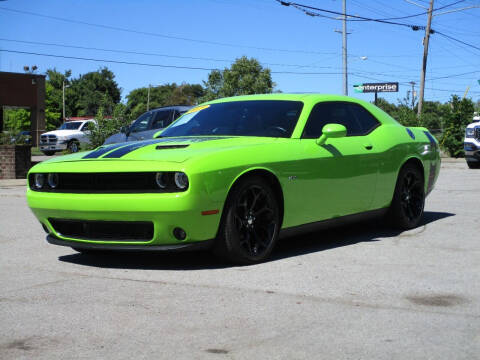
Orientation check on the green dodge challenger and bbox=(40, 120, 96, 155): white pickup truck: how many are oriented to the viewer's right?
0

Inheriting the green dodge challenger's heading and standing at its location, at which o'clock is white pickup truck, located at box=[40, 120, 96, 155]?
The white pickup truck is roughly at 4 o'clock from the green dodge challenger.

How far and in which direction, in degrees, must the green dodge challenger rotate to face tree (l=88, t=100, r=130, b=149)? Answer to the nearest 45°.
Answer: approximately 135° to its right

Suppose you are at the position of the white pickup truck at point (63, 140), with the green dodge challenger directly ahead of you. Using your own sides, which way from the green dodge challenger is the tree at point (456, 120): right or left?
left

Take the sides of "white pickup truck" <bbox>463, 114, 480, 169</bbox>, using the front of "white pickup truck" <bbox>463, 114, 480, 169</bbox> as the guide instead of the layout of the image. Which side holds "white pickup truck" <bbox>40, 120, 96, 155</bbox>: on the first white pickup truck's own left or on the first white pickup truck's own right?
on the first white pickup truck's own right

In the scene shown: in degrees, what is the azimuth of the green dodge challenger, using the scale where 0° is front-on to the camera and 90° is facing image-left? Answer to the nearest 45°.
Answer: approximately 45°

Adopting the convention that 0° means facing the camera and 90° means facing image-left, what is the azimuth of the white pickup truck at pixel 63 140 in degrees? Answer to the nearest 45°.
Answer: approximately 45°

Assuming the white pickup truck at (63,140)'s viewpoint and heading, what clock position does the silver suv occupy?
The silver suv is roughly at 10 o'clock from the white pickup truck.

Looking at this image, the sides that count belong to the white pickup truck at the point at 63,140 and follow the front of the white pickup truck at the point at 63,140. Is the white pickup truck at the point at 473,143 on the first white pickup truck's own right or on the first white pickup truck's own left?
on the first white pickup truck's own left
